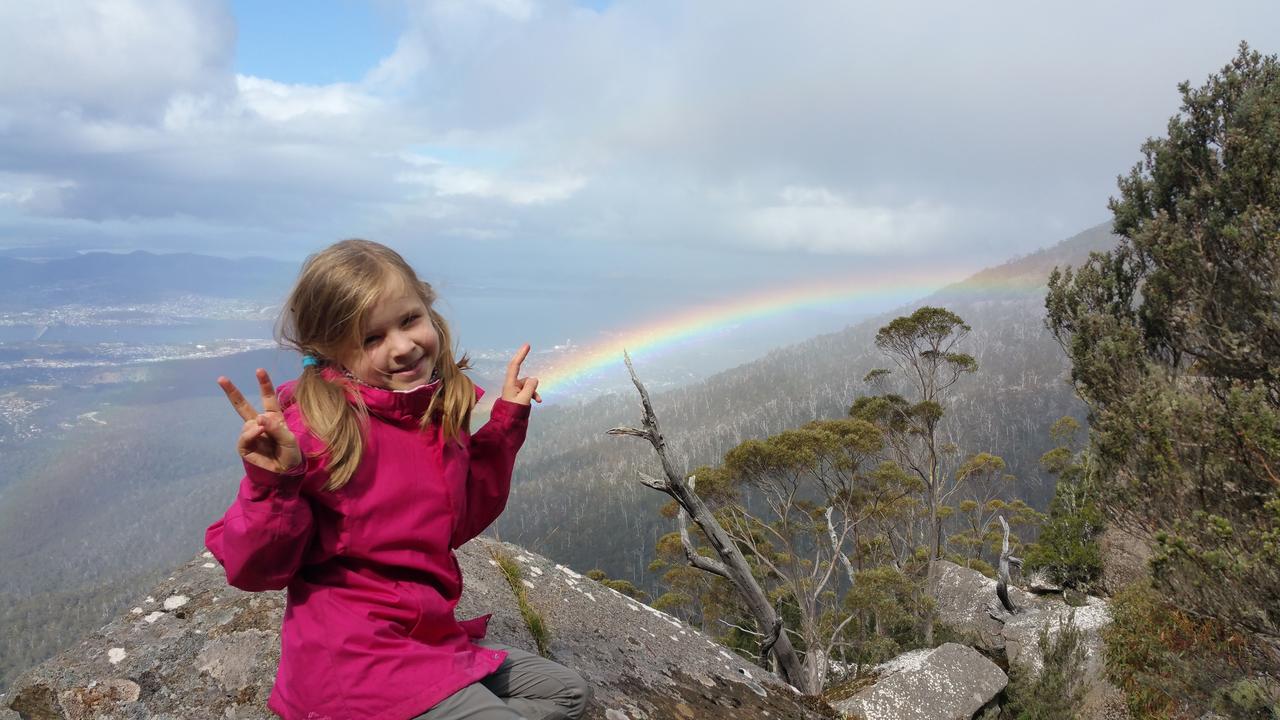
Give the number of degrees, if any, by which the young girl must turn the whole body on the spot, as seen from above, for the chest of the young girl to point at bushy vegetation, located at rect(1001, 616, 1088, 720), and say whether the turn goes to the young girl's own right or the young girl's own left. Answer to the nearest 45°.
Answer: approximately 90° to the young girl's own left

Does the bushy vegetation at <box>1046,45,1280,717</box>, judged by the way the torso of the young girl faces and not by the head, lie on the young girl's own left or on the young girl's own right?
on the young girl's own left

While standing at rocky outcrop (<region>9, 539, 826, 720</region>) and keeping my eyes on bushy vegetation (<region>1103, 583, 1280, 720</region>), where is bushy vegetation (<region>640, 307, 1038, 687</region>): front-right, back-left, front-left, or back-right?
front-left

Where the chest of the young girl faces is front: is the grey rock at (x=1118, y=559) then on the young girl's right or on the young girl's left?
on the young girl's left

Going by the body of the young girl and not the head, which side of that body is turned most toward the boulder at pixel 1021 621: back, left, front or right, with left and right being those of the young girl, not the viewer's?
left

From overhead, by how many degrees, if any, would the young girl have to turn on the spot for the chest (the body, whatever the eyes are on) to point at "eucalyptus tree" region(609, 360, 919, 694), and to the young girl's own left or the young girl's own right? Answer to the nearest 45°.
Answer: approximately 90° to the young girl's own left

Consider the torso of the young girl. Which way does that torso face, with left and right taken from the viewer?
facing the viewer and to the right of the viewer

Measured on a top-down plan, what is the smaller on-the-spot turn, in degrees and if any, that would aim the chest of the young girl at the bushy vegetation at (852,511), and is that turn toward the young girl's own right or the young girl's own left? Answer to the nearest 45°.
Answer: approximately 90° to the young girl's own left

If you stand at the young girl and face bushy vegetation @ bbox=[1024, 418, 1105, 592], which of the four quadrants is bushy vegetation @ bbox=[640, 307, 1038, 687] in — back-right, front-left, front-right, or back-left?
front-left

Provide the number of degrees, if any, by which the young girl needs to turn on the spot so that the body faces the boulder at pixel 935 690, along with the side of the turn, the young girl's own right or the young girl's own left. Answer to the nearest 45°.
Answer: approximately 90° to the young girl's own left

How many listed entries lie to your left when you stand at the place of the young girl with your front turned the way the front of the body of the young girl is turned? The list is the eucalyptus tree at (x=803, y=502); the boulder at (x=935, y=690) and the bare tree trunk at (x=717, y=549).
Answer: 3

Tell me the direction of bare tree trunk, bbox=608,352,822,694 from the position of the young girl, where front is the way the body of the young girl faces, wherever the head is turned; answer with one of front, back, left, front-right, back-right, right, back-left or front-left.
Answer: left
